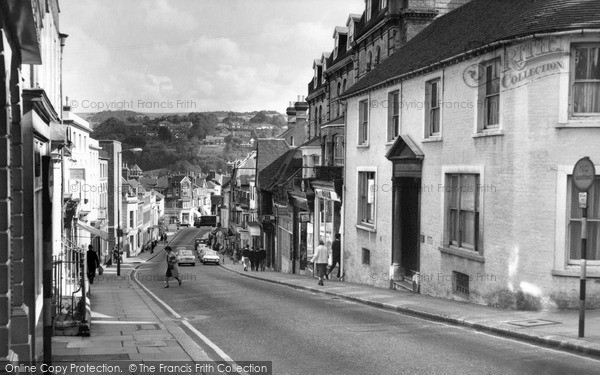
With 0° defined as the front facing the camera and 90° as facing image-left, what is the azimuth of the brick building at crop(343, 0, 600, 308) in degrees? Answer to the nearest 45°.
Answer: approximately 45°

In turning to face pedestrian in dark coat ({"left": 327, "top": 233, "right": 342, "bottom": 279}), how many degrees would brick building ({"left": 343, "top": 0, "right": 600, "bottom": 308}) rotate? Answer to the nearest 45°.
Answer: approximately 90° to its right
